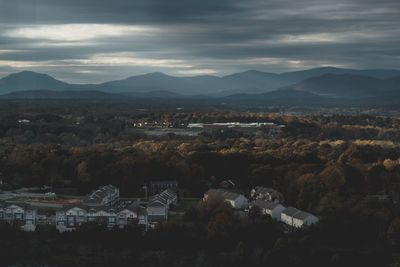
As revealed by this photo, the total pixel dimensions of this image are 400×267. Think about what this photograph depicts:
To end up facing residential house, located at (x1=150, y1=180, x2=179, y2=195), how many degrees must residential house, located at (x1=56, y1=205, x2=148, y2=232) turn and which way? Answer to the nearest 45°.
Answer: approximately 135° to its left

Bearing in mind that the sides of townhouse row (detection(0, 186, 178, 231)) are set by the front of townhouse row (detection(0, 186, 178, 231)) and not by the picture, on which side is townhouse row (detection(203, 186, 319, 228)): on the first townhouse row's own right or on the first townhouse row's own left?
on the first townhouse row's own left

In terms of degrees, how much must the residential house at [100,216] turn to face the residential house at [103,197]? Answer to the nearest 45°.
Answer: approximately 180°

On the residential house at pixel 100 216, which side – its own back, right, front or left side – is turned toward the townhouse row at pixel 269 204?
left

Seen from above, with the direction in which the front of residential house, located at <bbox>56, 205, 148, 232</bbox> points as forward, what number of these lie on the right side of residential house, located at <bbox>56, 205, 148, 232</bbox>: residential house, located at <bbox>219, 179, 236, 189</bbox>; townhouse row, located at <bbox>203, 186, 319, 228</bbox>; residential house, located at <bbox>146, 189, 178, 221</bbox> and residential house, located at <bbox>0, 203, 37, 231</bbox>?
1

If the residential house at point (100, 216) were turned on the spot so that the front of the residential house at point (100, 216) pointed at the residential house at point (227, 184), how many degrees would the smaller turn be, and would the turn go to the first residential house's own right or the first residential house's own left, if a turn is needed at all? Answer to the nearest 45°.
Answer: approximately 135° to the first residential house's own left

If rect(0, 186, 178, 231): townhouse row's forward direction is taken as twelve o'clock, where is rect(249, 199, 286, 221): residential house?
The residential house is roughly at 9 o'clock from the townhouse row.

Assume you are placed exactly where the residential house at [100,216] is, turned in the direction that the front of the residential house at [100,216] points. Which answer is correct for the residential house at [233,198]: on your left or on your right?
on your left

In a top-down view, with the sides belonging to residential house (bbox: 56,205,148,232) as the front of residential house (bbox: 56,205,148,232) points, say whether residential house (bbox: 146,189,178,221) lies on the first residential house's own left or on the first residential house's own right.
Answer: on the first residential house's own left

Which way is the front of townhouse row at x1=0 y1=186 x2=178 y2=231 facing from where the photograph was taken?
facing the viewer

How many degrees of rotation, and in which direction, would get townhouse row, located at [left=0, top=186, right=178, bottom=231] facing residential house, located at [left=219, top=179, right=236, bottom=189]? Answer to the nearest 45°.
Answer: approximately 135° to its left

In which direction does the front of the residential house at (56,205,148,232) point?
toward the camera
